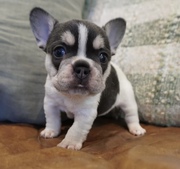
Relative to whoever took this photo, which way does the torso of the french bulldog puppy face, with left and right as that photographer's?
facing the viewer and to the left of the viewer
